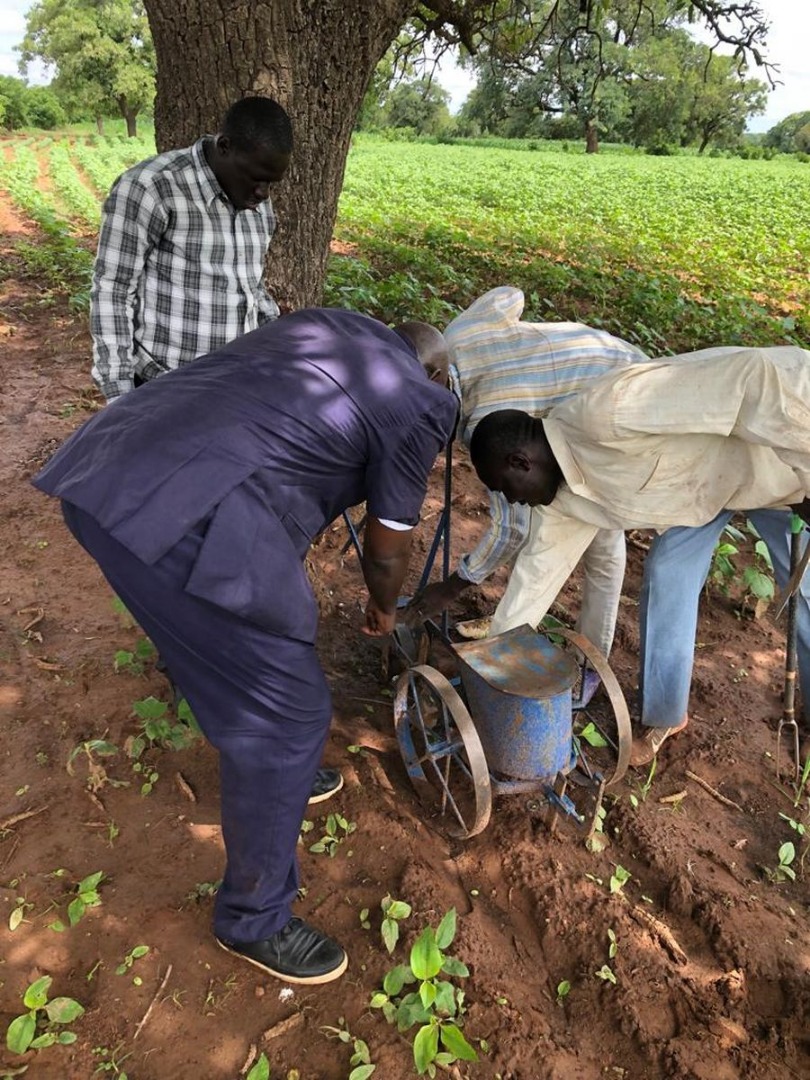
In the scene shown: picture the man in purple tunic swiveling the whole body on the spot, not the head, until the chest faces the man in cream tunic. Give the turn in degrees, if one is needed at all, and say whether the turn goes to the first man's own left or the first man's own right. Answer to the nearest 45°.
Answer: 0° — they already face them

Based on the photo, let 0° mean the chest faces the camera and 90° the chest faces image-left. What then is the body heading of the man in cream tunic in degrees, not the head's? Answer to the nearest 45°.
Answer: approximately 90°

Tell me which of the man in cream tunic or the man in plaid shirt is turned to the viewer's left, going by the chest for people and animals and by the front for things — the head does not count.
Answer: the man in cream tunic

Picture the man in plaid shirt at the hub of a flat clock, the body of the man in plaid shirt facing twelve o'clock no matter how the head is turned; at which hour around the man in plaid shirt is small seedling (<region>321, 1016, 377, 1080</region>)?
The small seedling is roughly at 1 o'clock from the man in plaid shirt.

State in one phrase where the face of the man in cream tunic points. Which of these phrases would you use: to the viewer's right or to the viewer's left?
to the viewer's left

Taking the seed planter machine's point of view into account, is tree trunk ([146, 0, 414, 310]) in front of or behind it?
behind

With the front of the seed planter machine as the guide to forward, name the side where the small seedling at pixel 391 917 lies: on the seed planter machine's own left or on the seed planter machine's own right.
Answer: on the seed planter machine's own right
